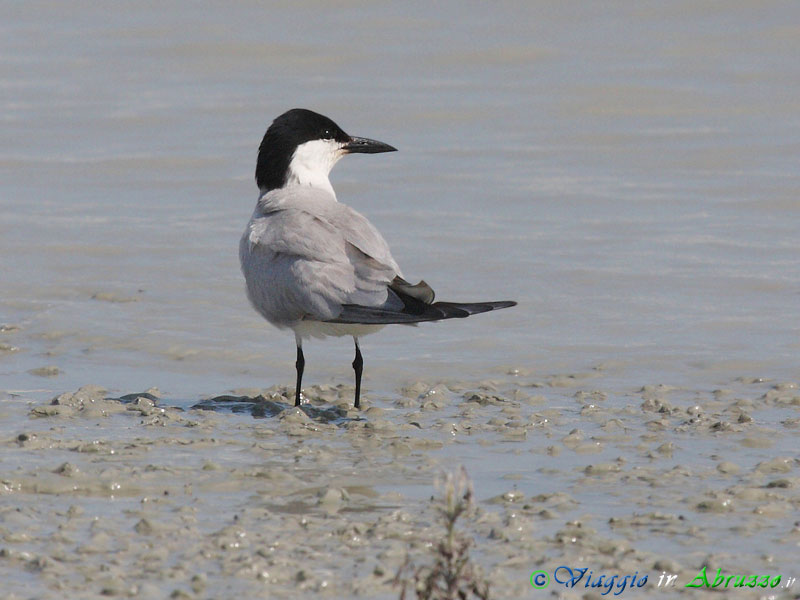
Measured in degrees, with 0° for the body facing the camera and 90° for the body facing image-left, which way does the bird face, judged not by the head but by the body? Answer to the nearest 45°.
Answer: approximately 135°
